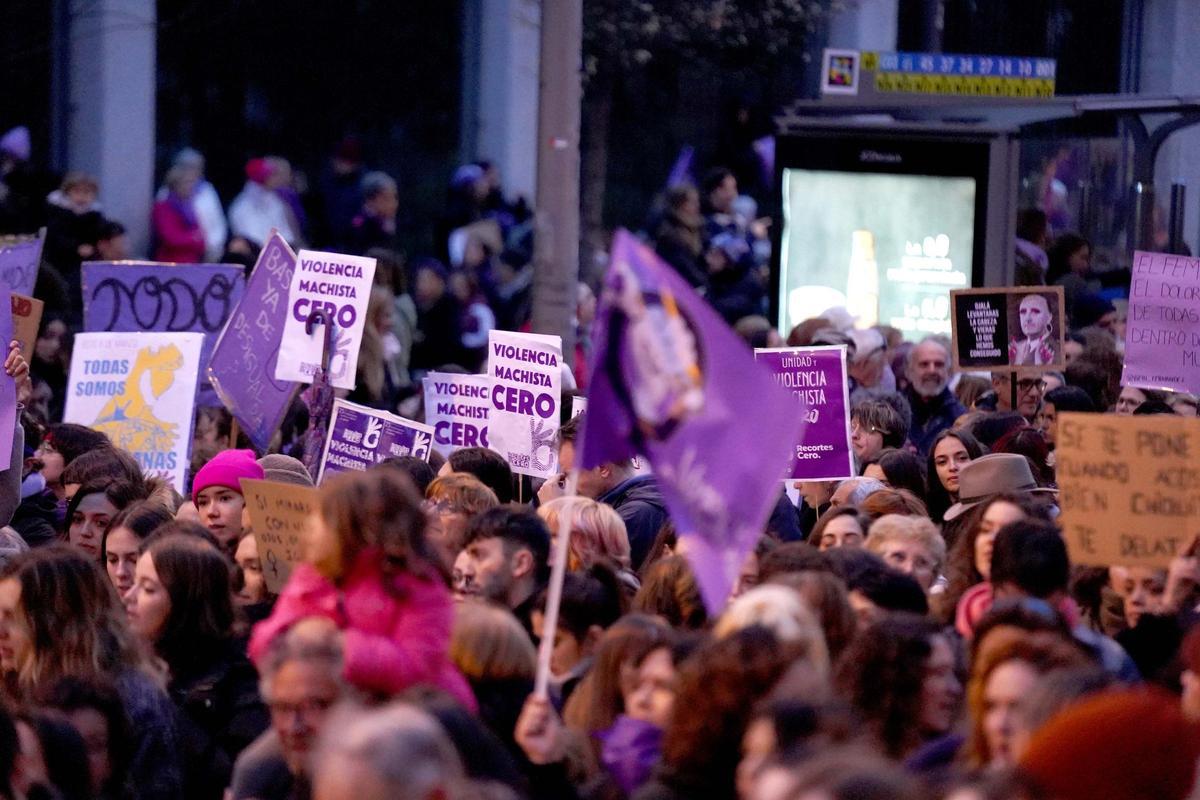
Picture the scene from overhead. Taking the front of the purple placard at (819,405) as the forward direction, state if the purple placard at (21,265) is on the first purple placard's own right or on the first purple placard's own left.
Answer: on the first purple placard's own right

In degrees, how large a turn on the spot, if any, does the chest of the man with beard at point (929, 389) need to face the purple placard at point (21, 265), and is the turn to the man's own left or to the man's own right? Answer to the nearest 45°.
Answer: approximately 45° to the man's own right

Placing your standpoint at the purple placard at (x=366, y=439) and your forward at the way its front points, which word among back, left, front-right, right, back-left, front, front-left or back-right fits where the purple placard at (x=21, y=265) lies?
back-right

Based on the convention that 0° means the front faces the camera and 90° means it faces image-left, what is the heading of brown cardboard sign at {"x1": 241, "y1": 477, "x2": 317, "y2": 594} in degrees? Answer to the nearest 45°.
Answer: approximately 0°

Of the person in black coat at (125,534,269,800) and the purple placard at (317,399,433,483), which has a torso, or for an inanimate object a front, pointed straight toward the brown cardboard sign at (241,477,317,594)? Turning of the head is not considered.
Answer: the purple placard
